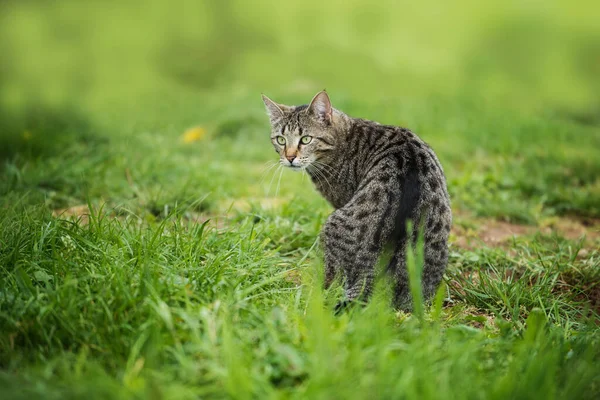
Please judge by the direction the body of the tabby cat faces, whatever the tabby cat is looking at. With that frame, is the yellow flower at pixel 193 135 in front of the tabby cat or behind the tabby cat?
in front

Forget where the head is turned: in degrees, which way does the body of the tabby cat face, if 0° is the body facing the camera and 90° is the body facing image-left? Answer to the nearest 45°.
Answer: approximately 135°
